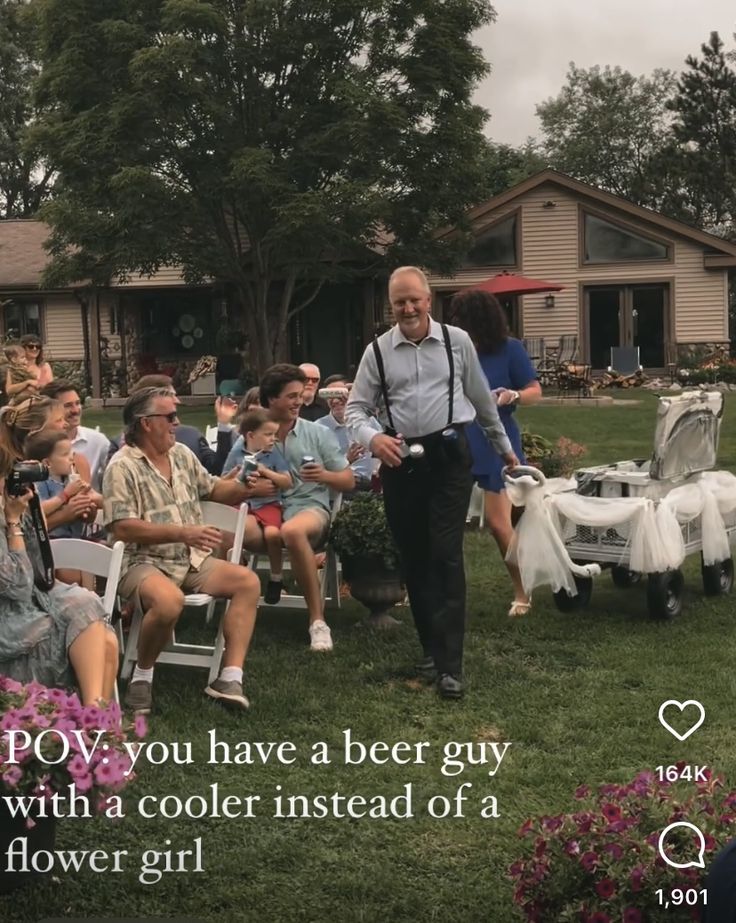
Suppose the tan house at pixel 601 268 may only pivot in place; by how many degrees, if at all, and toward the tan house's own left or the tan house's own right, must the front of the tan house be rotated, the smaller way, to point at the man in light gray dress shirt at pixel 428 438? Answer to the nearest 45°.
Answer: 0° — it already faces them

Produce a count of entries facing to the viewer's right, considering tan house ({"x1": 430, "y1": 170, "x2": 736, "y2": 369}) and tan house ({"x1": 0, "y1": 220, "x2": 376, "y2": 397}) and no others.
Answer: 0

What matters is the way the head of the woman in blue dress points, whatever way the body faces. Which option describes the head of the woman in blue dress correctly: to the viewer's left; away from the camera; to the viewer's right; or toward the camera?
away from the camera

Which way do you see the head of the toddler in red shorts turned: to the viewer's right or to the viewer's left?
to the viewer's right

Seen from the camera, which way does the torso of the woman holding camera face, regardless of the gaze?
to the viewer's right

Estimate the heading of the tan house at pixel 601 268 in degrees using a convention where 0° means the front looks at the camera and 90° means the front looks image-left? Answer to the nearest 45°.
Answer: approximately 0°
